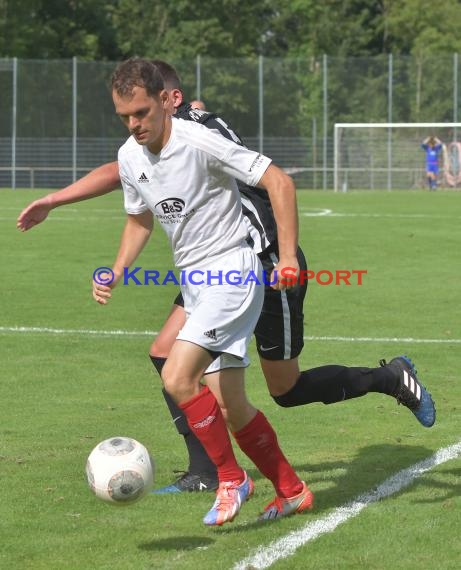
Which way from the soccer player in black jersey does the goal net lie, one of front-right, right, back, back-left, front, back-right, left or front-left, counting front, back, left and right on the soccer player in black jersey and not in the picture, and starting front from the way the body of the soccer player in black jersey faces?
right

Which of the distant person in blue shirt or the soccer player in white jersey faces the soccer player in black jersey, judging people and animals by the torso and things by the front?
the distant person in blue shirt

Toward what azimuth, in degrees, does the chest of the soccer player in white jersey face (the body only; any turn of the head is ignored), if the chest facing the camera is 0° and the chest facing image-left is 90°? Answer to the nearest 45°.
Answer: approximately 45°

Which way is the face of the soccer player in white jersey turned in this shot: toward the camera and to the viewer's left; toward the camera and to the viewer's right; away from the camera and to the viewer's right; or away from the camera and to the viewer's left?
toward the camera and to the viewer's left

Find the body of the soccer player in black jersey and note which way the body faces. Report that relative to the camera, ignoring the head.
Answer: to the viewer's left

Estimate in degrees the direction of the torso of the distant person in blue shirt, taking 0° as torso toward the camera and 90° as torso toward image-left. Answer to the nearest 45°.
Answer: approximately 0°

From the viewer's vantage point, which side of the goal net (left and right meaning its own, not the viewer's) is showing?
front

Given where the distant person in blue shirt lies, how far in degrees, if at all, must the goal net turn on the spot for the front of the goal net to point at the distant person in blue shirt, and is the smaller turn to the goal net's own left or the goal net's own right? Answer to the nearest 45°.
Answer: approximately 45° to the goal net's own left

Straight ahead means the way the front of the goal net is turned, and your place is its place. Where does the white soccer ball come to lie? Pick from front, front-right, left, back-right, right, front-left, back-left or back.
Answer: front

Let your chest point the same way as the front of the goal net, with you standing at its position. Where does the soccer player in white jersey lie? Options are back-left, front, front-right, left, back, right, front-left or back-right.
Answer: front

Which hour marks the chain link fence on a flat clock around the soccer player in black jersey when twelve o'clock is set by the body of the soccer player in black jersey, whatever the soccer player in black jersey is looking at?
The chain link fence is roughly at 3 o'clock from the soccer player in black jersey.

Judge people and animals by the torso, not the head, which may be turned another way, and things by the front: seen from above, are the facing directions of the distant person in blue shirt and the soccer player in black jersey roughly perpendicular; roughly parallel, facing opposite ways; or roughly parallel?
roughly perpendicular

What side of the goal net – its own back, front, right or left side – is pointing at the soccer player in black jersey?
front

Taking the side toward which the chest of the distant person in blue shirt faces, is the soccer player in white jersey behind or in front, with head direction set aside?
in front

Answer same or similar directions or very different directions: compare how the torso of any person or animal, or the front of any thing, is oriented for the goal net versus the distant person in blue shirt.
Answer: same or similar directions

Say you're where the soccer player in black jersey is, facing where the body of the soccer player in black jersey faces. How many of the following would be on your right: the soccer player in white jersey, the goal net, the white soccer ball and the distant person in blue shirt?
2
